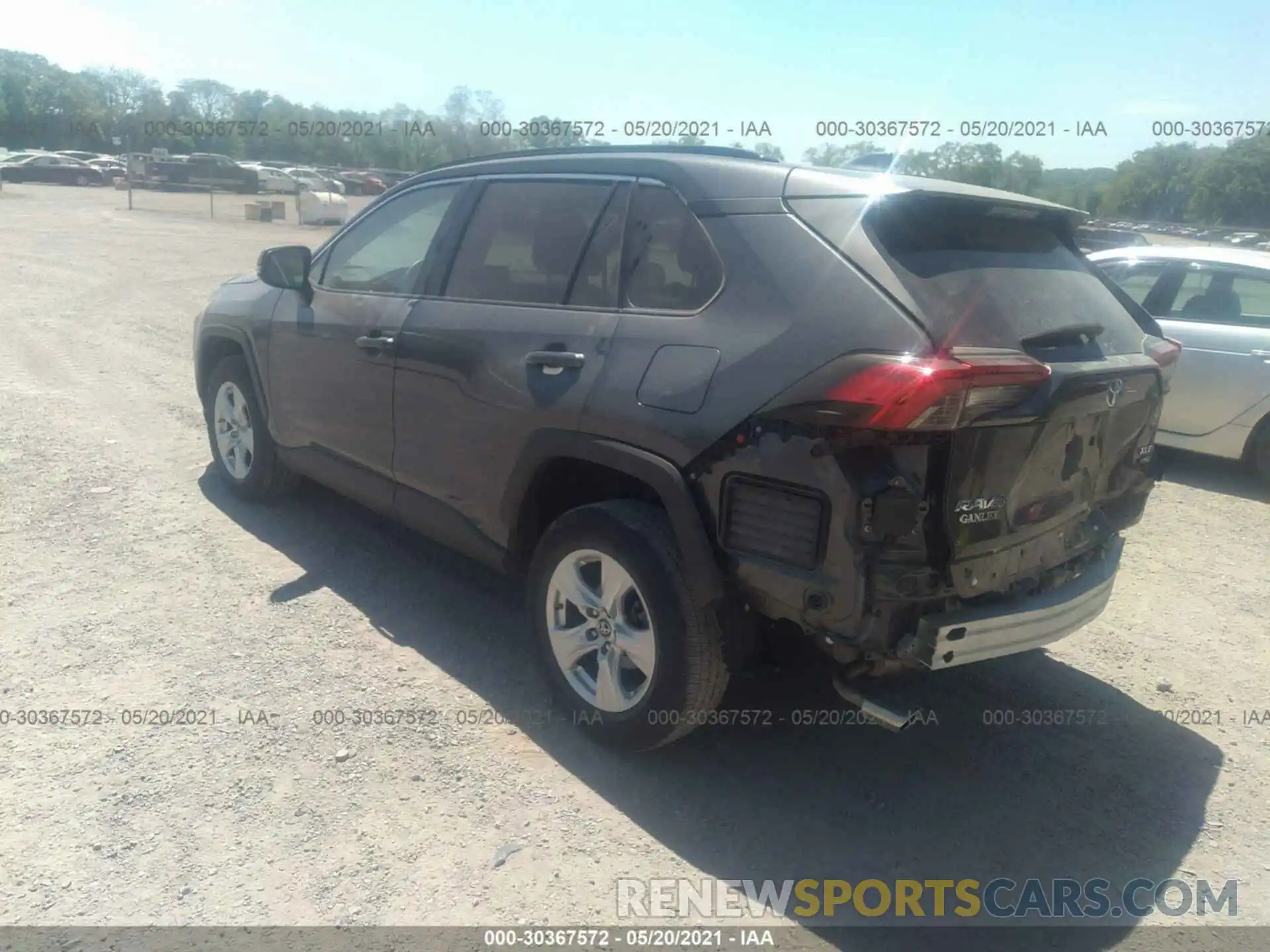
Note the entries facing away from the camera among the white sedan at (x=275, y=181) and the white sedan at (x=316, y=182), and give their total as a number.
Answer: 0

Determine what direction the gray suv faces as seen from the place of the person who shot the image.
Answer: facing away from the viewer and to the left of the viewer

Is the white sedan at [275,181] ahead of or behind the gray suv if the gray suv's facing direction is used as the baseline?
ahead

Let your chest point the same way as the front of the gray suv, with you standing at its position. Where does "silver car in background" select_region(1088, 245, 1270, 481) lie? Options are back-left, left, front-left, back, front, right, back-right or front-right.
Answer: right
